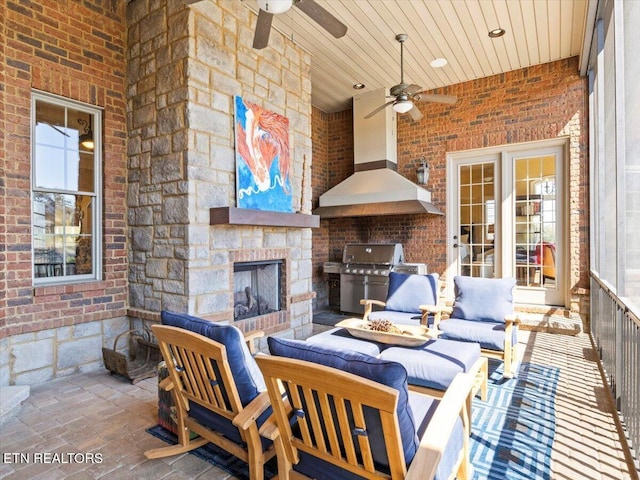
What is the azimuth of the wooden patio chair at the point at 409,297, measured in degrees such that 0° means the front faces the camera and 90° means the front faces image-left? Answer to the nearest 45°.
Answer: approximately 45°

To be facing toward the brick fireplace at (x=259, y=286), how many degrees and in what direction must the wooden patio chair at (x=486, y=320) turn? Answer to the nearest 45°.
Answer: approximately 45° to its right

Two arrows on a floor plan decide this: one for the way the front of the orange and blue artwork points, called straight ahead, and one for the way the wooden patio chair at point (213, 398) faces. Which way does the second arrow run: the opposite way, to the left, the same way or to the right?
to the left

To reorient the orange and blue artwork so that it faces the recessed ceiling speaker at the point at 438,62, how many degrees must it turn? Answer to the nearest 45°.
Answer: approximately 45° to its left

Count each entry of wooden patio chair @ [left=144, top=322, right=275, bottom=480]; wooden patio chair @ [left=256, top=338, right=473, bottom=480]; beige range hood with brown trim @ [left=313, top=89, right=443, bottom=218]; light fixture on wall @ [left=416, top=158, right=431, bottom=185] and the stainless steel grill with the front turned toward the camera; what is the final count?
3

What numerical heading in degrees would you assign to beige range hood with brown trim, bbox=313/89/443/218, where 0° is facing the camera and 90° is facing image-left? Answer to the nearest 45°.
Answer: approximately 0°

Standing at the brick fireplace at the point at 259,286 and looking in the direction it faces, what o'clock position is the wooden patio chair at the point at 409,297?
The wooden patio chair is roughly at 11 o'clock from the brick fireplace.

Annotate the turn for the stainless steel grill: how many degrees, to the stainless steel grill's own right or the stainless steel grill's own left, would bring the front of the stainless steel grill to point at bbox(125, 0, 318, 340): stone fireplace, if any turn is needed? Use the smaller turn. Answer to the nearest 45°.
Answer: approximately 45° to the stainless steel grill's own right

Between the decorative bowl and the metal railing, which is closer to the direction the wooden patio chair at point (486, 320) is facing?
the decorative bowl

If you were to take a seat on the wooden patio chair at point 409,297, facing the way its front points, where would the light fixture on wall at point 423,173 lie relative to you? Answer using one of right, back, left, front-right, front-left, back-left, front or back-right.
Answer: back-right

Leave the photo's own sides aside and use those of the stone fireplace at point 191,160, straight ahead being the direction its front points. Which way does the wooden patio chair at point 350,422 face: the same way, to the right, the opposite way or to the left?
to the left

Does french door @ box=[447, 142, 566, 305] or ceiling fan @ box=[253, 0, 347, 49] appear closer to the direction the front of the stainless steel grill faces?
the ceiling fan

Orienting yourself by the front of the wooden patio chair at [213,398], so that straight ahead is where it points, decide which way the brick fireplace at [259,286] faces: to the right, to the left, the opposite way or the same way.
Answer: to the right
